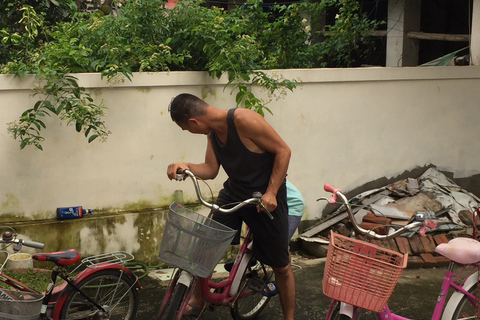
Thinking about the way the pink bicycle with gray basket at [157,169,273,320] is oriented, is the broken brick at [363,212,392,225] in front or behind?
behind

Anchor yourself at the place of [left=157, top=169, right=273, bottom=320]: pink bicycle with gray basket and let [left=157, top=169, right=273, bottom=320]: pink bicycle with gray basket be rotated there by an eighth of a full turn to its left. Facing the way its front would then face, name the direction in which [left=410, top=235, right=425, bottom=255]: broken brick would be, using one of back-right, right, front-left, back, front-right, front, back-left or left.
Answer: back-left

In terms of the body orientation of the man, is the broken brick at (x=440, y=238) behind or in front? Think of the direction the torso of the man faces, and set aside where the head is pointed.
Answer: behind

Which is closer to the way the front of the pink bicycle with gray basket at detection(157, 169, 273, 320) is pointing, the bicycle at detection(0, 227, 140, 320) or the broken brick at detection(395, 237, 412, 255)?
the bicycle

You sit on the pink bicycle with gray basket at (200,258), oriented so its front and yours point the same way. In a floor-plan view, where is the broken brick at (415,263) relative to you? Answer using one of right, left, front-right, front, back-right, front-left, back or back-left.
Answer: back

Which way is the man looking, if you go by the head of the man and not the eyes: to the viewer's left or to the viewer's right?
to the viewer's left

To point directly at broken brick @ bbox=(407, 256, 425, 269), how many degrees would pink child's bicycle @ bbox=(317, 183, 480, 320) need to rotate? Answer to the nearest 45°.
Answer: approximately 135° to its right

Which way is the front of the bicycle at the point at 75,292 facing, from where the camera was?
facing to the left of the viewer
